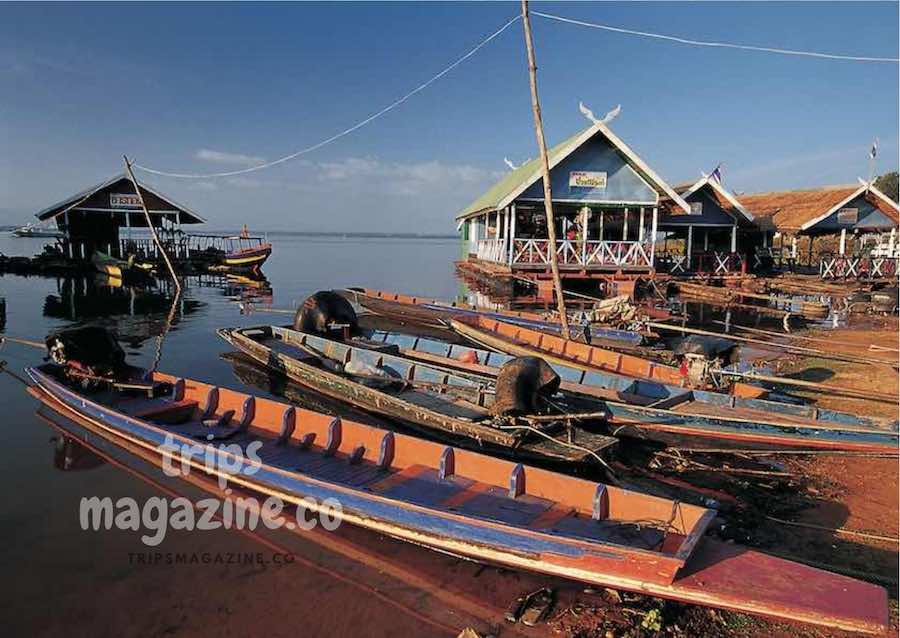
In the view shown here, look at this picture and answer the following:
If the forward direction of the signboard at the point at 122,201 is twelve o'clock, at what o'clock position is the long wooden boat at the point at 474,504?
The long wooden boat is roughly at 12 o'clock from the signboard.

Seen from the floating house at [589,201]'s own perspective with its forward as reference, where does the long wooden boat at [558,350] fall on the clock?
The long wooden boat is roughly at 12 o'clock from the floating house.

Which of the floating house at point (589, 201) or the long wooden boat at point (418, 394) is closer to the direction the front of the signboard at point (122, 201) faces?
the long wooden boat

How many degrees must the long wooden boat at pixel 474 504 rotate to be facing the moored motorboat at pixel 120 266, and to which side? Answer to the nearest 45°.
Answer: approximately 180°
